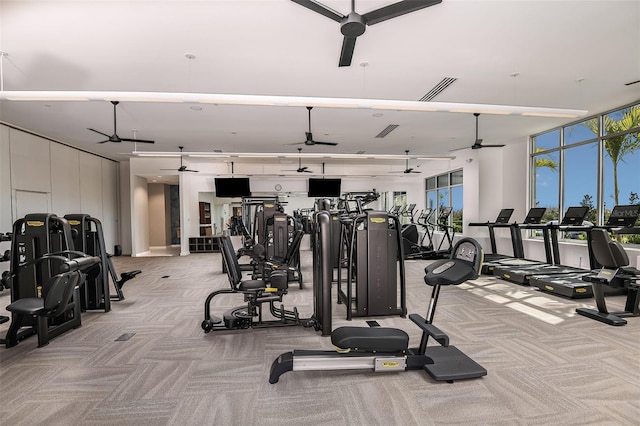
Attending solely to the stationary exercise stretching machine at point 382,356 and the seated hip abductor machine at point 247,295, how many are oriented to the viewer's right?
2

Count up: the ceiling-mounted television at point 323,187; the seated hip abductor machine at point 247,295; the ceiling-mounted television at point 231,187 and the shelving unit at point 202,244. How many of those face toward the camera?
3

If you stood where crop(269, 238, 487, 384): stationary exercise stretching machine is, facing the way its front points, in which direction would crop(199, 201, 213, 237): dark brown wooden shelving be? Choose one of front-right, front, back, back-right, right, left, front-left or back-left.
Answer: back-left

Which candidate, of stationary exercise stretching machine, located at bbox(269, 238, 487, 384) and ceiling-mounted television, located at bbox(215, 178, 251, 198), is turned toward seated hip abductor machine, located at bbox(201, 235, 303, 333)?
the ceiling-mounted television

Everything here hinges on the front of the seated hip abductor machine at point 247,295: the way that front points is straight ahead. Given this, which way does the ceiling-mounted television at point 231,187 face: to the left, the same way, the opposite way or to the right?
to the right

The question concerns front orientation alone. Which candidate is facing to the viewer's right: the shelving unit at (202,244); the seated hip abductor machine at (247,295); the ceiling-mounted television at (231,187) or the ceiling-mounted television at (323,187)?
the seated hip abductor machine

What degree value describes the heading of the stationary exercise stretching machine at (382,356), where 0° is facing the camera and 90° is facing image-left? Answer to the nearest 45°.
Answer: approximately 270°

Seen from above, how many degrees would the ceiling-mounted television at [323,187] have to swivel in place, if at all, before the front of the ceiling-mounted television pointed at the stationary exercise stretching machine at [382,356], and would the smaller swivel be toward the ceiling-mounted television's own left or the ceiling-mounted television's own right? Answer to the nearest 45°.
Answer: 0° — it already faces it

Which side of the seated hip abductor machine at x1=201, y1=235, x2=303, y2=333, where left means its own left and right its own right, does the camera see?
right

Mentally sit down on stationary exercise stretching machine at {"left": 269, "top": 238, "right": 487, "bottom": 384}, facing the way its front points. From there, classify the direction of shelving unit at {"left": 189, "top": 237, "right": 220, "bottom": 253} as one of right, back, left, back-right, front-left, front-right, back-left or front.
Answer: back-left
